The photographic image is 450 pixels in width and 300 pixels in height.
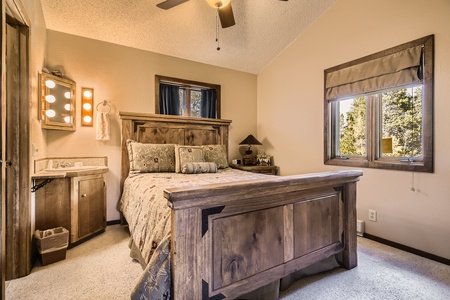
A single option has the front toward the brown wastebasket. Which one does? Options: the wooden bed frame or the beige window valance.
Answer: the beige window valance

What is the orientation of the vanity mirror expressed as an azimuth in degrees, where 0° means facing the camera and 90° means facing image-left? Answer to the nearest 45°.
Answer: approximately 315°

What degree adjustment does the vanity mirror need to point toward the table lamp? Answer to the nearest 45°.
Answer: approximately 45° to its left

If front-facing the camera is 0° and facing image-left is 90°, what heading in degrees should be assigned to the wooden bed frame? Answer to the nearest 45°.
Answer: approximately 315°
